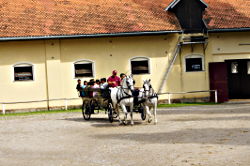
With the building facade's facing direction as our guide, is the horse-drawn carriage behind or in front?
in front

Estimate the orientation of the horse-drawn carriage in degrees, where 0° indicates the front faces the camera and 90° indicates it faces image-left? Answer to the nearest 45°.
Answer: approximately 315°

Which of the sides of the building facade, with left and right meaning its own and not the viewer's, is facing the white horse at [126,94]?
front

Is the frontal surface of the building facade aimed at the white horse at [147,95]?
yes

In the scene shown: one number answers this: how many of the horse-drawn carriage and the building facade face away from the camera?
0

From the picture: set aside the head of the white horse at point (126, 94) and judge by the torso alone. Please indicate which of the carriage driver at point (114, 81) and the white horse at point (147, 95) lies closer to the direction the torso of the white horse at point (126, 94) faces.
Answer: the white horse

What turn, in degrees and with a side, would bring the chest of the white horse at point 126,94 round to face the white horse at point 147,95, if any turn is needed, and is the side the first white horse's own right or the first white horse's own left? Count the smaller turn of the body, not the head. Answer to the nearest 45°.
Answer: approximately 45° to the first white horse's own left

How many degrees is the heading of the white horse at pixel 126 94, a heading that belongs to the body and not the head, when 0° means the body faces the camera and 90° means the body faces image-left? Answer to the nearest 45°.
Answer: approximately 315°

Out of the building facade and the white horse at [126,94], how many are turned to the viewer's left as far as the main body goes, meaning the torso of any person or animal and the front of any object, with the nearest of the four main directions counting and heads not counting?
0

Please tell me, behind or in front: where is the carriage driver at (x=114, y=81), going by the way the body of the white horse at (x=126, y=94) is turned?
behind
